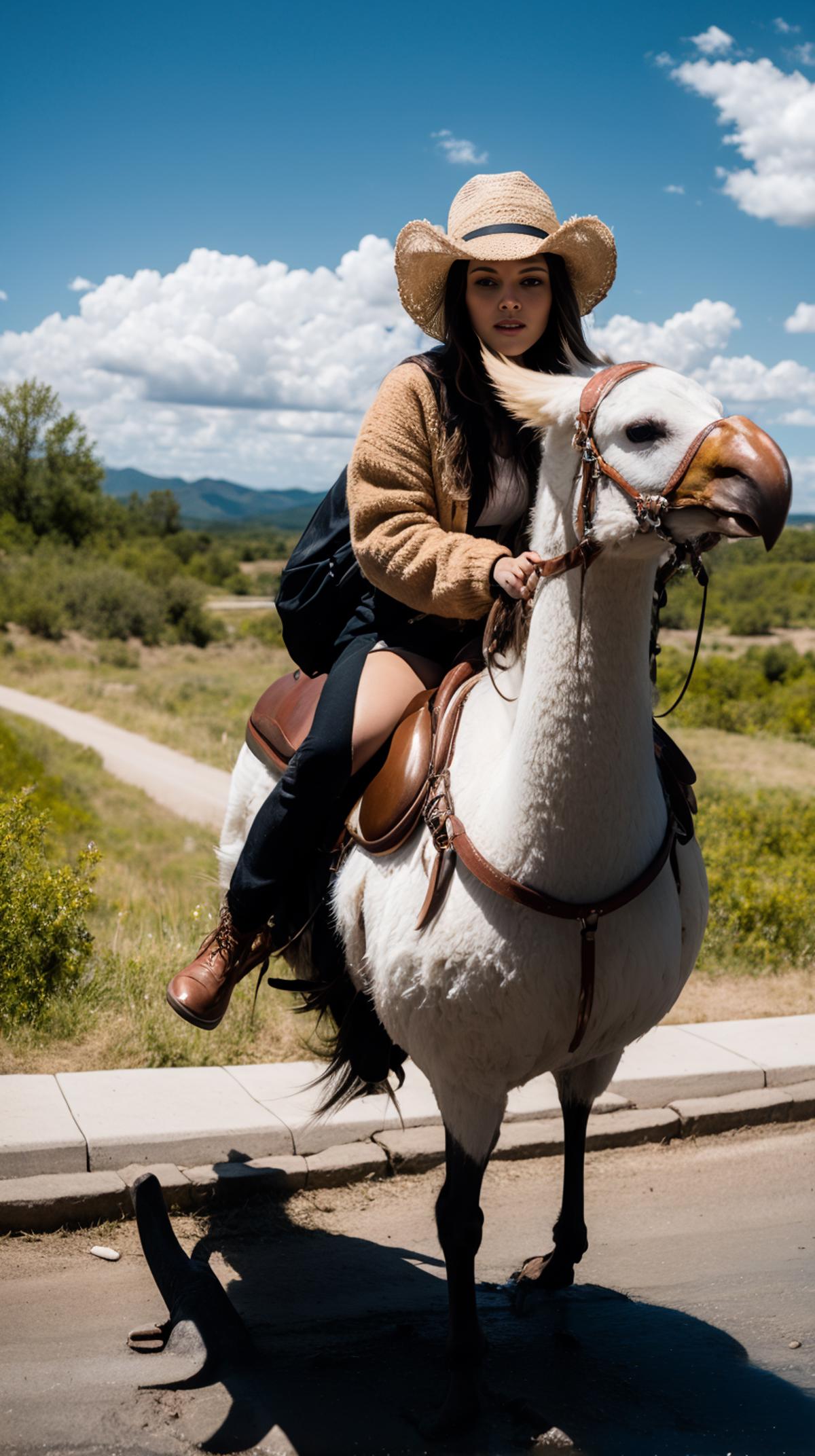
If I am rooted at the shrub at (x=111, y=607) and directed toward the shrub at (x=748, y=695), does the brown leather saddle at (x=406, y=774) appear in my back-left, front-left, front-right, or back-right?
front-right

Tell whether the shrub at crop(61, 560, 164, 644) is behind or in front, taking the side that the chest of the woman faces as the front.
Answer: behind

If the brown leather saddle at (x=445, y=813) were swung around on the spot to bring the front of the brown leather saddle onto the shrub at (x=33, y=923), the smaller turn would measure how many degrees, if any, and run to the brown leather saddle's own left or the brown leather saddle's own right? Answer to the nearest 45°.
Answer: approximately 180°

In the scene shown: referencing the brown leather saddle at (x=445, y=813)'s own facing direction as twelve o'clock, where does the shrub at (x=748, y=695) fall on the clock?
The shrub is roughly at 8 o'clock from the brown leather saddle.

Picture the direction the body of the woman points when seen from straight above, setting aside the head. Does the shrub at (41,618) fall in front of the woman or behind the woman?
behind

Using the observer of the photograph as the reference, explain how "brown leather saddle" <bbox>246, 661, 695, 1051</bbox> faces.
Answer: facing the viewer and to the right of the viewer

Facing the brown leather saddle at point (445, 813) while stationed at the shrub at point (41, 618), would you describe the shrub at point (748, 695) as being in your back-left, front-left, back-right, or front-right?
front-left
